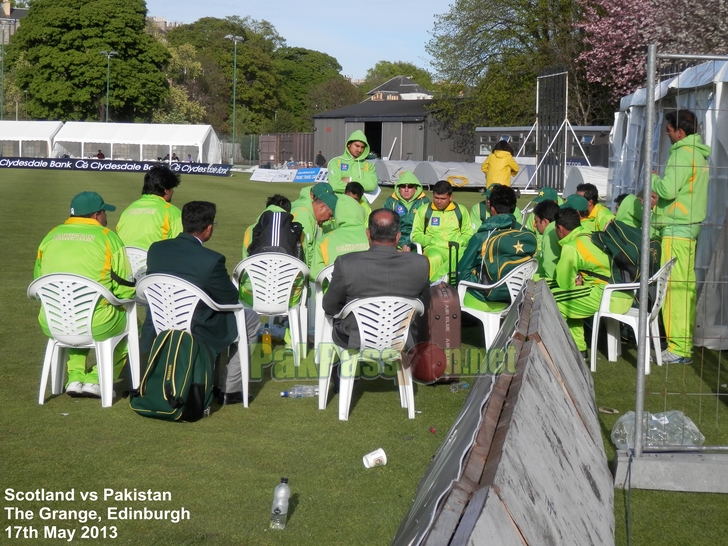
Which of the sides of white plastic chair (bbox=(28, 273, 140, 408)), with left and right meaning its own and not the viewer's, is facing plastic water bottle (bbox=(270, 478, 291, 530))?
right

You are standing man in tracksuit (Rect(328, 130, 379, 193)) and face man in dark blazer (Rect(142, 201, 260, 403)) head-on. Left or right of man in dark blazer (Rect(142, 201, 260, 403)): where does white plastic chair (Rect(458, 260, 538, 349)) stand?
left

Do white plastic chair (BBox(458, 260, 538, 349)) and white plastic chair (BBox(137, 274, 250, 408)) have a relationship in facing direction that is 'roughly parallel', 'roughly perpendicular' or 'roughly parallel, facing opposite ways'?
roughly perpendicular

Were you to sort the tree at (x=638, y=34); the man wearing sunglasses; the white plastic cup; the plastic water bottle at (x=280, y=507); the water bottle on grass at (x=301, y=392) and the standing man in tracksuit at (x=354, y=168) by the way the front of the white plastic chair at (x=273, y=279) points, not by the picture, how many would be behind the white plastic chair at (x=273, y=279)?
3

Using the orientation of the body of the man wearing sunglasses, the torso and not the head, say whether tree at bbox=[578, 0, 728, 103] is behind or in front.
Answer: behind

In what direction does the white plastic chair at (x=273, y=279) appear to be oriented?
away from the camera

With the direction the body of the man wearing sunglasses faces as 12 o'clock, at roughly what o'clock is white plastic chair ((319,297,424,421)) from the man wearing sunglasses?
The white plastic chair is roughly at 12 o'clock from the man wearing sunglasses.

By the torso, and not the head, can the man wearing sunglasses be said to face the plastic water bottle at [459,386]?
yes

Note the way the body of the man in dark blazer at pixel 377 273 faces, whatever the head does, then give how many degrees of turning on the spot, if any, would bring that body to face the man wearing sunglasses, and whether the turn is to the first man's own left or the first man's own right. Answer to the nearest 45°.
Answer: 0° — they already face them

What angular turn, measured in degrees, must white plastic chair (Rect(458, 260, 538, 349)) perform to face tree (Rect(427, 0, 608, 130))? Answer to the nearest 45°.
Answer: approximately 45° to its right

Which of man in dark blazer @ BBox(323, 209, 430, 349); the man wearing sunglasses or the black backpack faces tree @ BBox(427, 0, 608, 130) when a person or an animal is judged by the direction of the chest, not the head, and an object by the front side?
the man in dark blazer

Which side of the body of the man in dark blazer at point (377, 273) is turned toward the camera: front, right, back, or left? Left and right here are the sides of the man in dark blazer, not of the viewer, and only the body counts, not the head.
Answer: back

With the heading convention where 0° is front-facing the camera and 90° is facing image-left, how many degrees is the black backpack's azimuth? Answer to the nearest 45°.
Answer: approximately 0°

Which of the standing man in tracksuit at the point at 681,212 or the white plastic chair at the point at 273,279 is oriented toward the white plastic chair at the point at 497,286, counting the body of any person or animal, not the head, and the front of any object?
the standing man in tracksuit
